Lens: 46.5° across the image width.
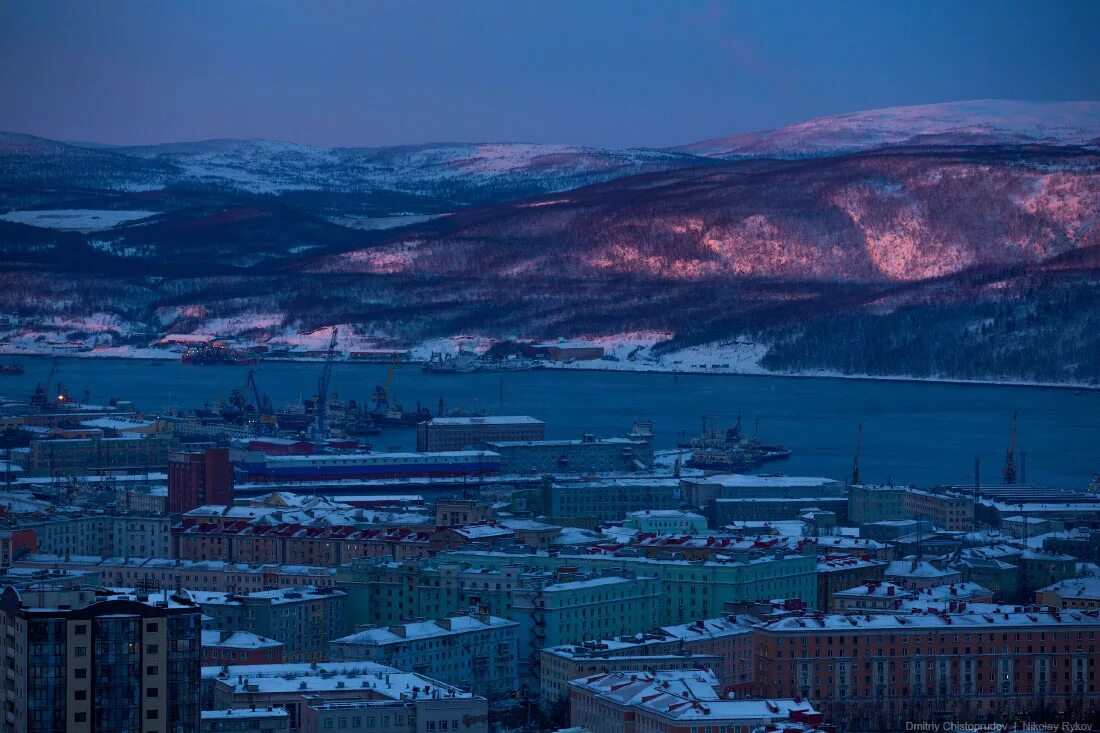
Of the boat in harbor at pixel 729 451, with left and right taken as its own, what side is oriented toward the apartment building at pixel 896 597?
right

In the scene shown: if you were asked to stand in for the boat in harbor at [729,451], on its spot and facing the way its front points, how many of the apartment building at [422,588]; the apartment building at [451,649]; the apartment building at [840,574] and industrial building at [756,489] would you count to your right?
4

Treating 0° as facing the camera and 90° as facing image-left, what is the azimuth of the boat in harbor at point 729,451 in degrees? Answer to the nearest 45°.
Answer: approximately 270°

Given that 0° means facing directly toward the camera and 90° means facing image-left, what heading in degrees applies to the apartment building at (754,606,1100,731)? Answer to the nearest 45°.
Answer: approximately 0°

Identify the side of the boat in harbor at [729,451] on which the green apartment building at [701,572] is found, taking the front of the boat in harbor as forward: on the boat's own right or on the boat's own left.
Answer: on the boat's own right

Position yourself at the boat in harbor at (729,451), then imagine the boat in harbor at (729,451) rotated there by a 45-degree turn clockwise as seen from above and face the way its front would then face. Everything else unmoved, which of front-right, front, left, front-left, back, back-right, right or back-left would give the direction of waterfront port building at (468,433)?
back-right

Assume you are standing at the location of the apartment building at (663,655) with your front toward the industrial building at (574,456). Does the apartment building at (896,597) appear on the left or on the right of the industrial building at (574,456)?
right

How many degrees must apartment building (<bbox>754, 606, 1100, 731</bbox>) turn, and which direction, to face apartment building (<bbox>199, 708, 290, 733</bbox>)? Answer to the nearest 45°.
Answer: approximately 45° to its right

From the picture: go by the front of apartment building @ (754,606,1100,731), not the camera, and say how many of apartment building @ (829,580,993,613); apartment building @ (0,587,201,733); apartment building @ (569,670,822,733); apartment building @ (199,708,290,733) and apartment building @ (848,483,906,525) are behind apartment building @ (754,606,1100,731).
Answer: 2

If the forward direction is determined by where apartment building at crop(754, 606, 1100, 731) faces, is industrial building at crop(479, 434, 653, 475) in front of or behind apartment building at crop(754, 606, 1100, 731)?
behind

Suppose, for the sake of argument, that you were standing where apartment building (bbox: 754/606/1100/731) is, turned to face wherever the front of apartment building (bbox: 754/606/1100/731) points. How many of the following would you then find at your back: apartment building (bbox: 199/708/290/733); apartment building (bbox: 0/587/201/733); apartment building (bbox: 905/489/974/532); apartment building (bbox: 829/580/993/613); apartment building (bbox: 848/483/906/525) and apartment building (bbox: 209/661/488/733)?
3
